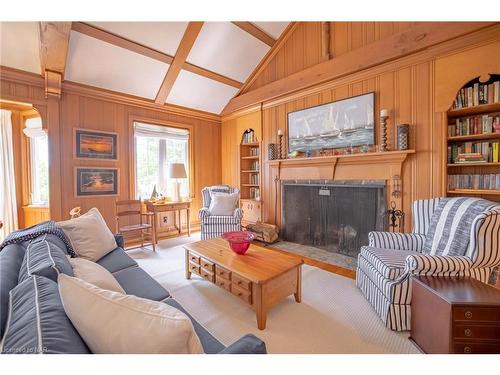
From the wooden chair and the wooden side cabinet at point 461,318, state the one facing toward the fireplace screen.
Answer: the wooden chair

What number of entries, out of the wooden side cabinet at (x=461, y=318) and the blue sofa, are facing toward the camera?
1

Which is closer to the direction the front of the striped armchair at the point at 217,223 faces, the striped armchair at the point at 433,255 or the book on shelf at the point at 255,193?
the striped armchair

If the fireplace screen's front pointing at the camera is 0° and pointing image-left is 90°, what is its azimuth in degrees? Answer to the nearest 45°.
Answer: approximately 45°

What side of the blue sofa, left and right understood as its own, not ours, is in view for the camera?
right

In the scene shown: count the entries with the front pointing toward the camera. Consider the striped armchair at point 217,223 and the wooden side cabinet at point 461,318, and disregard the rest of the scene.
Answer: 2

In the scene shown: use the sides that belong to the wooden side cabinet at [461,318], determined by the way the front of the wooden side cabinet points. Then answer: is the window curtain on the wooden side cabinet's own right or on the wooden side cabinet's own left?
on the wooden side cabinet's own right

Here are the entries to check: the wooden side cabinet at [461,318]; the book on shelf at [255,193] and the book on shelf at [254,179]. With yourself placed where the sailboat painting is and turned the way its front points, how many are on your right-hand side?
2
